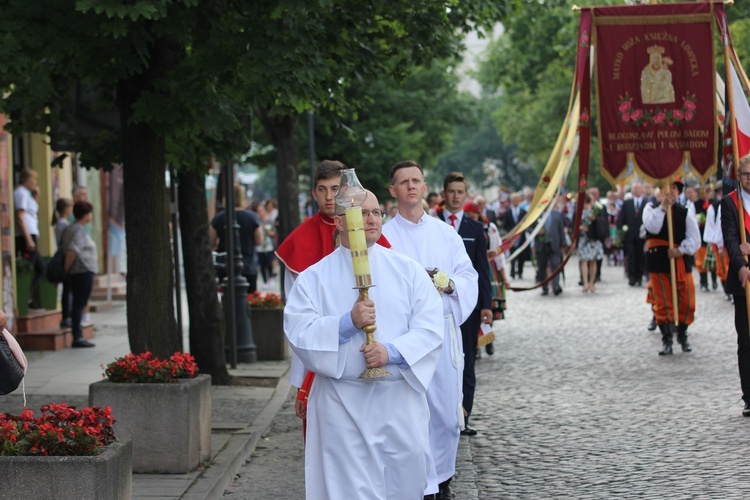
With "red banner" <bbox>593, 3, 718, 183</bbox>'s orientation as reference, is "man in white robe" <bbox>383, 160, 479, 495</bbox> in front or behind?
in front

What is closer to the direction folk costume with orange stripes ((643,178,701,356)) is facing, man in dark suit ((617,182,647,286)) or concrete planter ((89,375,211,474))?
the concrete planter

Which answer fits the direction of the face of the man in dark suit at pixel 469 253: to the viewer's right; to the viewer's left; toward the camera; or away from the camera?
toward the camera

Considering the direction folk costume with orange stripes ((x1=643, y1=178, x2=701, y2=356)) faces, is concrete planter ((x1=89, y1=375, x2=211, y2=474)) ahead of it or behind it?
ahead

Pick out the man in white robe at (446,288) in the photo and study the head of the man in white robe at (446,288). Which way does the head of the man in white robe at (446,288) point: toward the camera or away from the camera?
toward the camera

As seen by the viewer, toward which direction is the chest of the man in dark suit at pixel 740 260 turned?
toward the camera

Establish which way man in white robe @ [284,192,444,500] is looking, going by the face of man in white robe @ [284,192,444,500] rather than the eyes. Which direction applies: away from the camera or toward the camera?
toward the camera

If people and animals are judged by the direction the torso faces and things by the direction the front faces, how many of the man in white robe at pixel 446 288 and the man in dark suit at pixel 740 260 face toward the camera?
2

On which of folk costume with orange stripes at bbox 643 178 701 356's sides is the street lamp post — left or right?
on its right

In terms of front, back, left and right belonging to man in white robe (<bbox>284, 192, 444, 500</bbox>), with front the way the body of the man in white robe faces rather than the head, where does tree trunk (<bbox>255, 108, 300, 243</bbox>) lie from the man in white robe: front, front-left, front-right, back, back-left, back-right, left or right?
back

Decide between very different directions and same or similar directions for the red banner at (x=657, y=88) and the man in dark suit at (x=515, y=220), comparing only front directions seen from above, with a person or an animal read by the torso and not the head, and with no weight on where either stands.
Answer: same or similar directions

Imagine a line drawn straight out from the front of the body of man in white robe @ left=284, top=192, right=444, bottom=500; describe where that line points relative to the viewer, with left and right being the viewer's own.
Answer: facing the viewer

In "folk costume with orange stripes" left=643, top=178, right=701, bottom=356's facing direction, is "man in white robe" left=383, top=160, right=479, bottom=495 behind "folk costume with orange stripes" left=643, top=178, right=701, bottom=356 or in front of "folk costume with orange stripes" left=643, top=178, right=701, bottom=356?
in front
